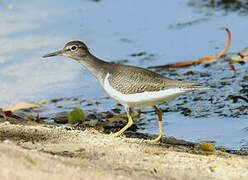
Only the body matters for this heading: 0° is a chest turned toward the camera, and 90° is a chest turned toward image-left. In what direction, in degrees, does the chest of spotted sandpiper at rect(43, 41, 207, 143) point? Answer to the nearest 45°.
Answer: approximately 90°
